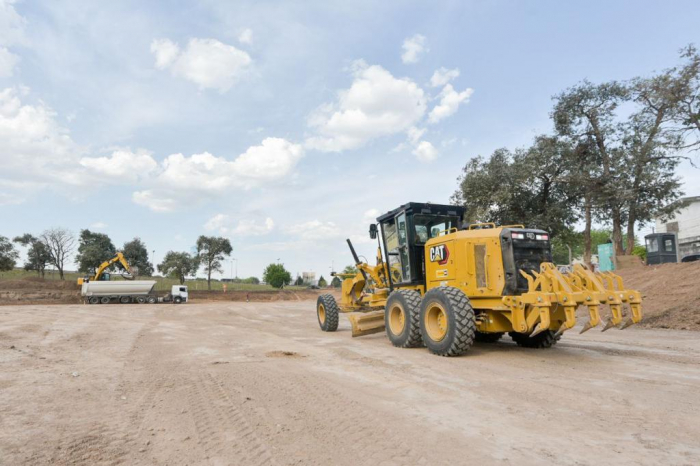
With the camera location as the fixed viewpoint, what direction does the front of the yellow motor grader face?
facing away from the viewer and to the left of the viewer

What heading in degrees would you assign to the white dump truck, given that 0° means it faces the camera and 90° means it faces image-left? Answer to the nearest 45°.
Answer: approximately 270°

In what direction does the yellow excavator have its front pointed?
to the viewer's right

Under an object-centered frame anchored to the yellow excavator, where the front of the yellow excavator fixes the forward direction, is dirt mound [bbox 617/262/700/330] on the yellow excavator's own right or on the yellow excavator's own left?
on the yellow excavator's own right

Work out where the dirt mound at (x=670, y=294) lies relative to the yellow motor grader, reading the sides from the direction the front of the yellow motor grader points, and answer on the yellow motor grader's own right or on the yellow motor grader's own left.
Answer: on the yellow motor grader's own right

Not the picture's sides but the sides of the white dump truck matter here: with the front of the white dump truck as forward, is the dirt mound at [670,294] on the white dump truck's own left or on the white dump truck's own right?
on the white dump truck's own right

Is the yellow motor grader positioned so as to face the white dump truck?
yes

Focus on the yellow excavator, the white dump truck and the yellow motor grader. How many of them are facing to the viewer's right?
2

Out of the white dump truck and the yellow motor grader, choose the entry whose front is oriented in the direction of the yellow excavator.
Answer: the yellow motor grader
